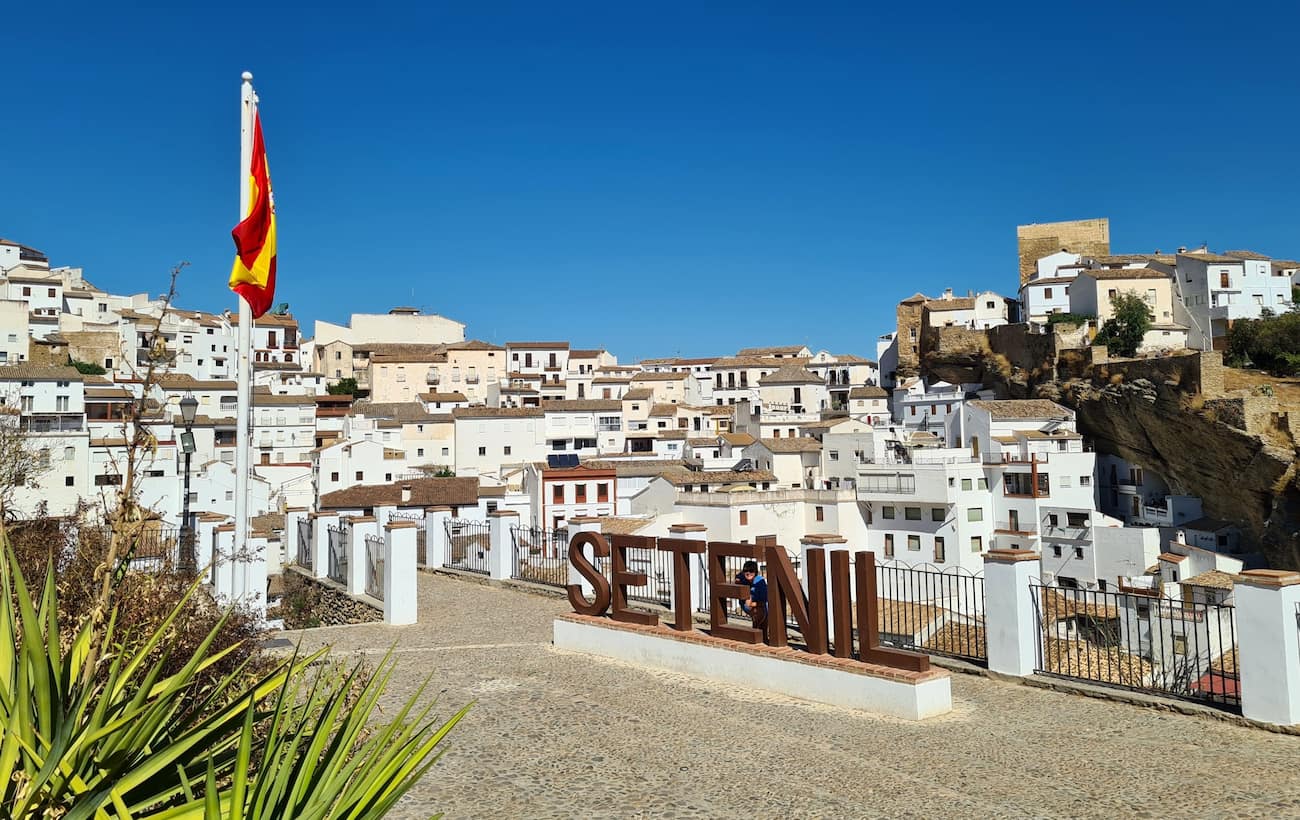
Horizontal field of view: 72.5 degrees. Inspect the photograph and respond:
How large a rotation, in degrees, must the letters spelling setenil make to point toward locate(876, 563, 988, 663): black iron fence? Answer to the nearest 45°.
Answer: approximately 180°

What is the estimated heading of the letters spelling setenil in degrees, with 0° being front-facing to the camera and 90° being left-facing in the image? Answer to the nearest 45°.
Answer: approximately 45°

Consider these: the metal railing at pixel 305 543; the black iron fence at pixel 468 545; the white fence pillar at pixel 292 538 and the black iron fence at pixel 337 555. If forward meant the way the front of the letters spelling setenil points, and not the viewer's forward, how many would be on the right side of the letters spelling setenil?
4

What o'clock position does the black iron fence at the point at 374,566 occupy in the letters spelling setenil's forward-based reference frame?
The black iron fence is roughly at 3 o'clock from the letters spelling setenil.

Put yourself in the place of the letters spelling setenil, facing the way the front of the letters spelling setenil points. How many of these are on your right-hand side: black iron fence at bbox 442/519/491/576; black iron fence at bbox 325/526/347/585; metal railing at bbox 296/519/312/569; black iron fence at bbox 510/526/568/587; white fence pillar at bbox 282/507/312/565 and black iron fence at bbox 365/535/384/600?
6

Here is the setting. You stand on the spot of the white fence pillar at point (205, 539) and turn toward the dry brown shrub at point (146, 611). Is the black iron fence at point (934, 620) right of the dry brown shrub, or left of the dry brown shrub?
left

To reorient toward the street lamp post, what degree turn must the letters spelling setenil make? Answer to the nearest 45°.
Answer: approximately 45° to its right

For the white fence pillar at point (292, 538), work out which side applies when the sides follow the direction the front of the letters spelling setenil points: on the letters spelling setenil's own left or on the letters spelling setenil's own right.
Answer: on the letters spelling setenil's own right

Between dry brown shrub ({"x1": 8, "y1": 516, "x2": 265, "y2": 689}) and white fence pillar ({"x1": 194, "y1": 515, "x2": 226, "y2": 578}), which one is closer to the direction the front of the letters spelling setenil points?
the dry brown shrub

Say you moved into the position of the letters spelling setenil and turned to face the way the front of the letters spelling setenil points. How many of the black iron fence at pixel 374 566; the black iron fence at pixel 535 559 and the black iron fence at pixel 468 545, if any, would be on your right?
3

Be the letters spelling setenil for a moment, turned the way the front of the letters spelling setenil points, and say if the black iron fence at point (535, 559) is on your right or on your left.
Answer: on your right

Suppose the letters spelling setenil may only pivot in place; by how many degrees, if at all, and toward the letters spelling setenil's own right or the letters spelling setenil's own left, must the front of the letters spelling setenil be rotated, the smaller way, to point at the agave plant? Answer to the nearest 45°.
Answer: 0° — it already faces it

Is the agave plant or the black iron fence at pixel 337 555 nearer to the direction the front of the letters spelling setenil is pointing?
the agave plant

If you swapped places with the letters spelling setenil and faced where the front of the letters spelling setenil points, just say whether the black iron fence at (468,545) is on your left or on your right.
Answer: on your right

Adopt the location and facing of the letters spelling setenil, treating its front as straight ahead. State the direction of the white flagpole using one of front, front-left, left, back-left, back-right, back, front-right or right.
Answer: front-right
